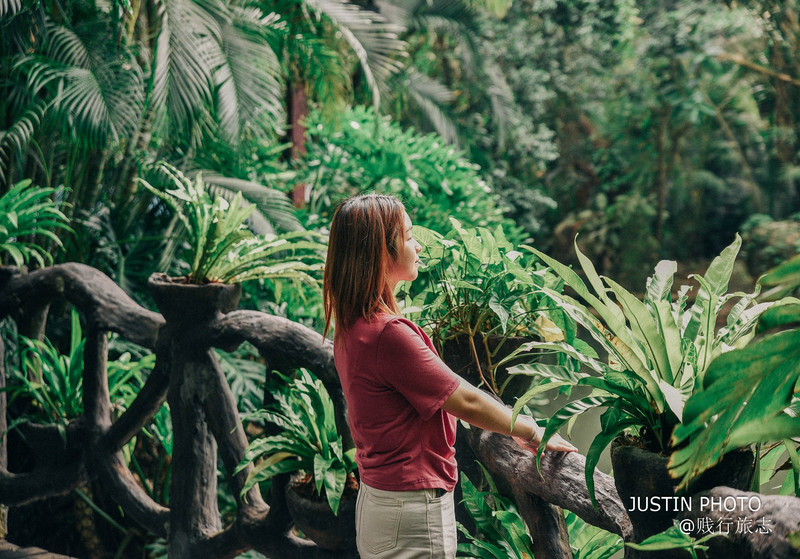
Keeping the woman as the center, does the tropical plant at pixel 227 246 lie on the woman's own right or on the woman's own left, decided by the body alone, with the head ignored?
on the woman's own left

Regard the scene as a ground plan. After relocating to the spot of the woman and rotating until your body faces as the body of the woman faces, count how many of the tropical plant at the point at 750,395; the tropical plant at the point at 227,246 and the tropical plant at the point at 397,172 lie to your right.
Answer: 1

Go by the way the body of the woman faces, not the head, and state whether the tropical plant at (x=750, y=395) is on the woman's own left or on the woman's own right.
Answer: on the woman's own right

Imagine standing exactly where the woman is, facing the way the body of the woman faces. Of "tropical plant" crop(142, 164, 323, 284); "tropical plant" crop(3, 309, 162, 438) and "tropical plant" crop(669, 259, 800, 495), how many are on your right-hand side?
1

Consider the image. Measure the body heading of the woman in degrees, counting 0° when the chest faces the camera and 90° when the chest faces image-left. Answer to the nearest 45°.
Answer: approximately 225°

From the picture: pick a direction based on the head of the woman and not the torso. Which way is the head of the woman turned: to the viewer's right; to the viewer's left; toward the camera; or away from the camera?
to the viewer's right

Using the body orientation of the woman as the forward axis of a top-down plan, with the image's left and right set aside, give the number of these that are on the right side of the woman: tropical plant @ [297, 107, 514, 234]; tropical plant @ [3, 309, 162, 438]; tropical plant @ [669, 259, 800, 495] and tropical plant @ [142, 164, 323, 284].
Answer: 1

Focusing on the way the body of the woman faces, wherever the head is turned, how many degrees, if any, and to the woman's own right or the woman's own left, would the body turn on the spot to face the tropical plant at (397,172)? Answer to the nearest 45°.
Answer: approximately 45° to the woman's own left
